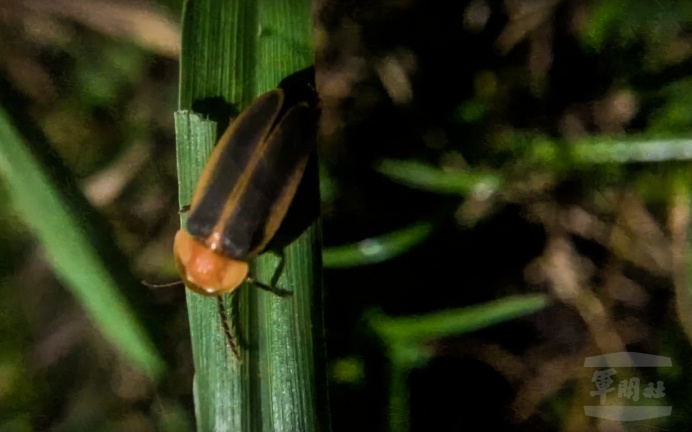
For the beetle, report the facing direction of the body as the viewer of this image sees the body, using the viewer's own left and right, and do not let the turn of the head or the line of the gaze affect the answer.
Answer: facing the viewer and to the left of the viewer
